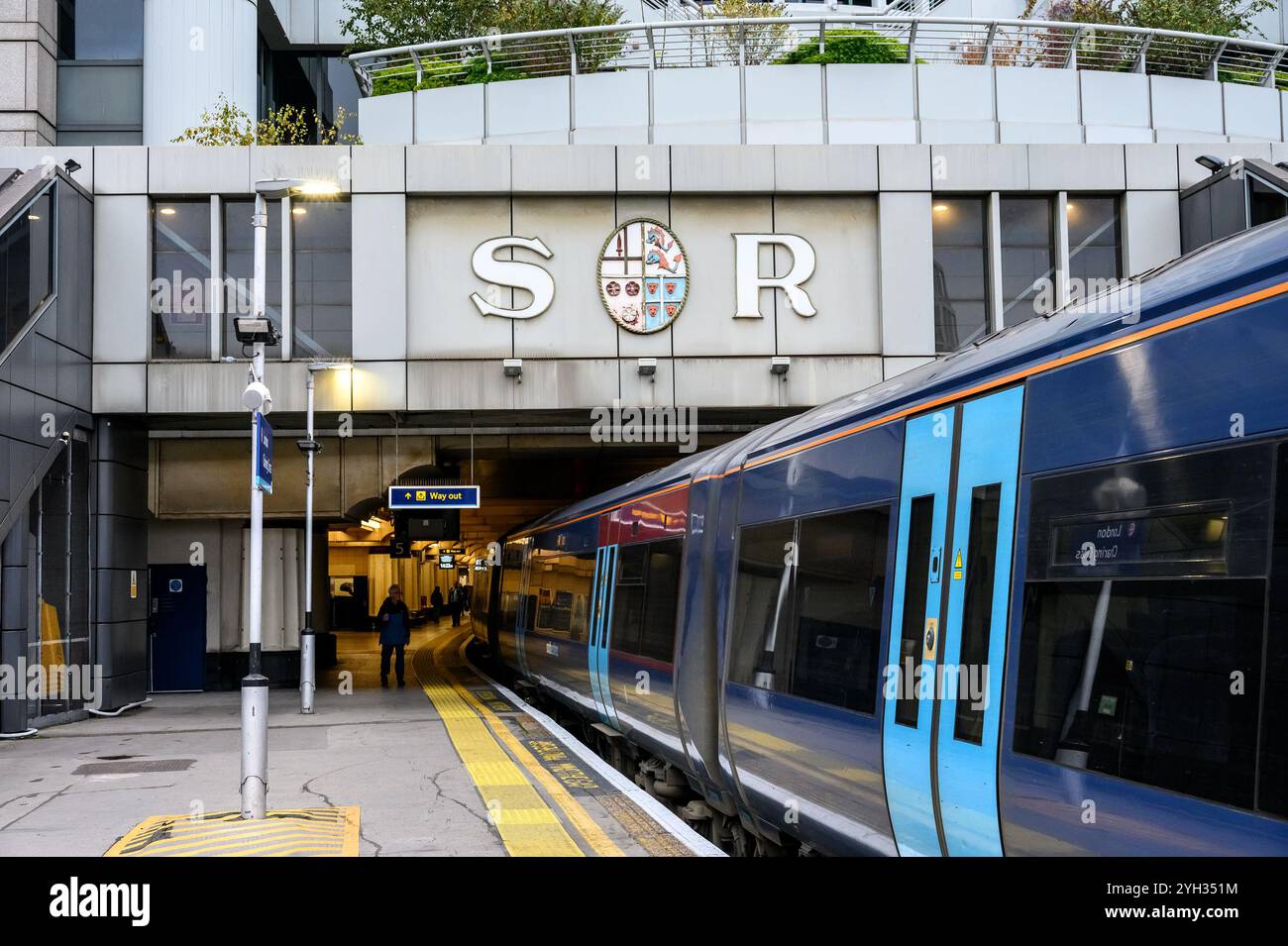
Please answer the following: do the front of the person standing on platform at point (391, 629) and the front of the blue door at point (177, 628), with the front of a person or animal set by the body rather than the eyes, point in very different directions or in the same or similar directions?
same or similar directions

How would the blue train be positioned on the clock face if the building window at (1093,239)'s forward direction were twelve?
The blue train is roughly at 12 o'clock from the building window.

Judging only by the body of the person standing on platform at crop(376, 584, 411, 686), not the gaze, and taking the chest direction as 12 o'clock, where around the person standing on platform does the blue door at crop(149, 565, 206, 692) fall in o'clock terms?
The blue door is roughly at 3 o'clock from the person standing on platform.

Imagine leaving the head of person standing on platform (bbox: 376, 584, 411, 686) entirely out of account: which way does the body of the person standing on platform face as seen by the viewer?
toward the camera

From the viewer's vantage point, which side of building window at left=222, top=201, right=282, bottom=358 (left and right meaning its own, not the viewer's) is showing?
front

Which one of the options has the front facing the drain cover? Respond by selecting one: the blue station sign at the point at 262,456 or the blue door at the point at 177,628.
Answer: the blue door

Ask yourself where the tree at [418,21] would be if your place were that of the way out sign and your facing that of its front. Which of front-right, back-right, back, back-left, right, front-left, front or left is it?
back

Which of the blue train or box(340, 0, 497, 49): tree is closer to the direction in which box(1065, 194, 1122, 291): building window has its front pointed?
the blue train

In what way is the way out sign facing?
toward the camera

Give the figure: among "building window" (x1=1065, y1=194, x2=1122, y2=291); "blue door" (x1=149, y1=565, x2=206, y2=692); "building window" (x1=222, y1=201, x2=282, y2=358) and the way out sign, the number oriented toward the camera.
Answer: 4

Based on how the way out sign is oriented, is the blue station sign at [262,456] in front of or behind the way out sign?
in front

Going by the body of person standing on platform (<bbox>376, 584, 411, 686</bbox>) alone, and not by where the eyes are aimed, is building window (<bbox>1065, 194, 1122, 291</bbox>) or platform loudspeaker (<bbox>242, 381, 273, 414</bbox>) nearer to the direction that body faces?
the platform loudspeaker

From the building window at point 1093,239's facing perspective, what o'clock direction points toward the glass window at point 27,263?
The glass window is roughly at 2 o'clock from the building window.

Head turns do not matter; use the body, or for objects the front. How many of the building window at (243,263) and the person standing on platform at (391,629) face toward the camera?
2

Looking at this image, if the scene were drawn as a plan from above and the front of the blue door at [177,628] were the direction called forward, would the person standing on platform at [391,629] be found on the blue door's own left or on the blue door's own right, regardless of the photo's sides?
on the blue door's own left
